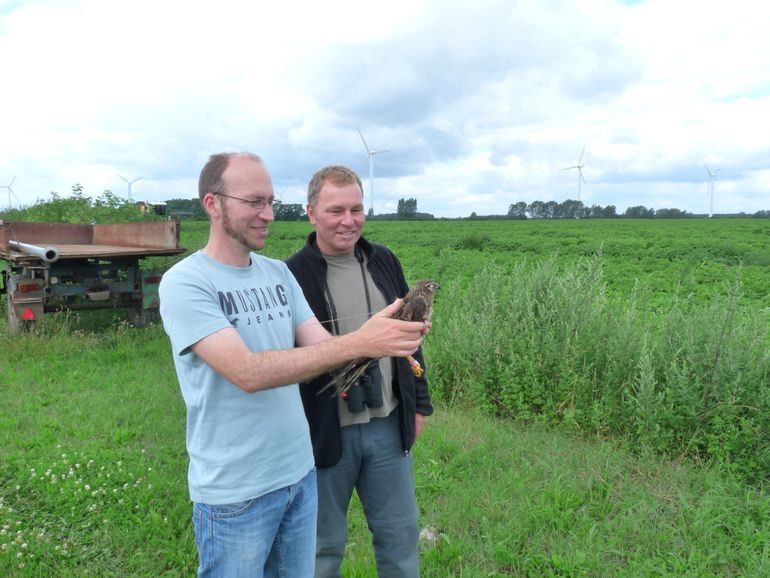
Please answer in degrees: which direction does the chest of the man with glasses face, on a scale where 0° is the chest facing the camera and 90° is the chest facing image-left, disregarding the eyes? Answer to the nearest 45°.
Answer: approximately 315°

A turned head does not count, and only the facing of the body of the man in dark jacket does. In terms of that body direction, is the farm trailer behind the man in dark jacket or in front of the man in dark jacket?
behind

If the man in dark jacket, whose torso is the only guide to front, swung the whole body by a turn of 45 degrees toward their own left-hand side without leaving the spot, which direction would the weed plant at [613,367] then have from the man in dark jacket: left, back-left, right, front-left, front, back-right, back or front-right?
left

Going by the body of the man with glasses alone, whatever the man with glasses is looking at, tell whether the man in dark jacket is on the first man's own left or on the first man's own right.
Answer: on the first man's own left
